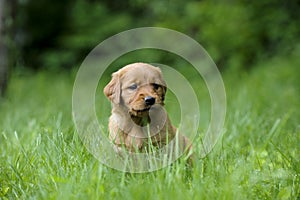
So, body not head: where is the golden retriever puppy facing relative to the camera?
toward the camera
